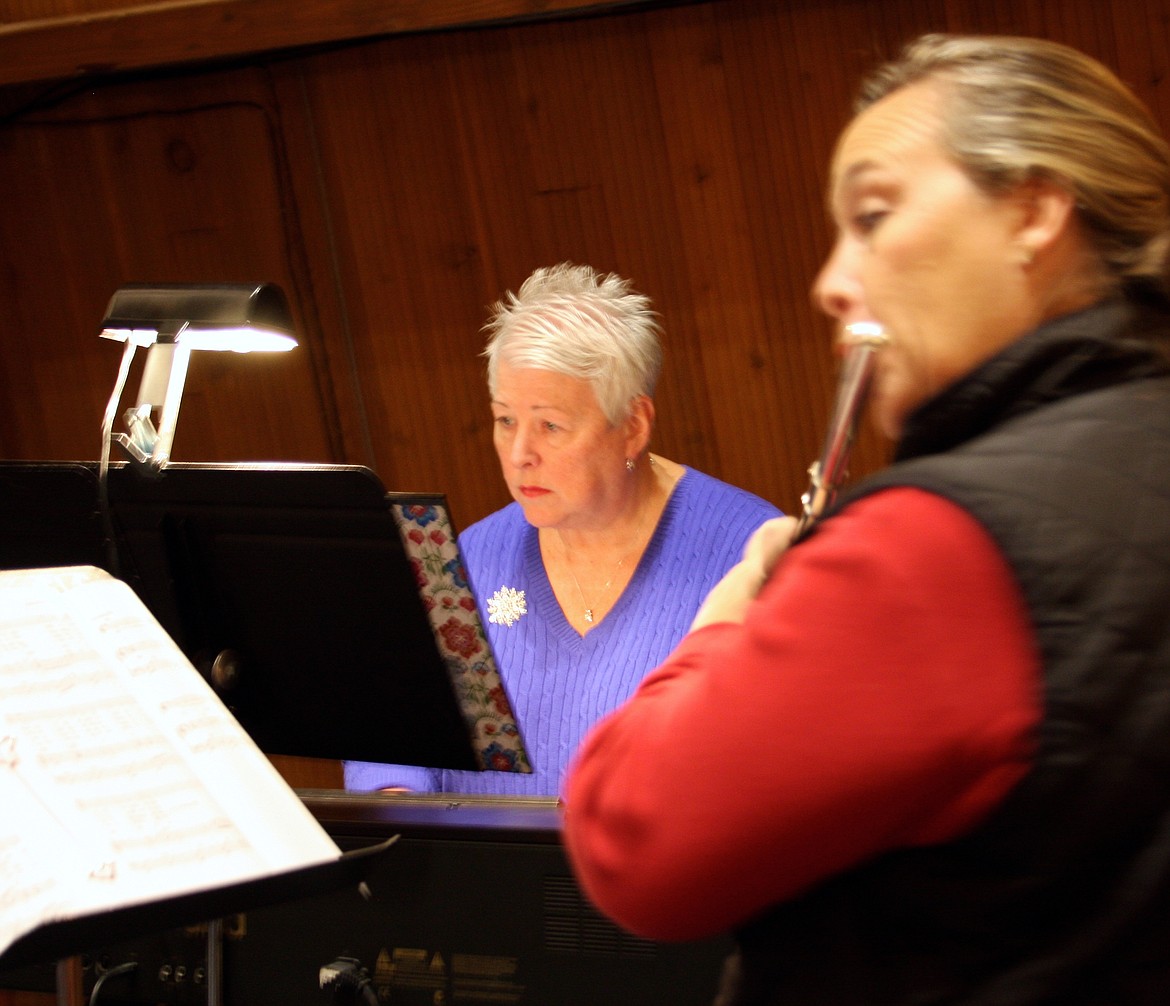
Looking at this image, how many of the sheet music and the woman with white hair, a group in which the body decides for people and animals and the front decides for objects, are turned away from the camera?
0

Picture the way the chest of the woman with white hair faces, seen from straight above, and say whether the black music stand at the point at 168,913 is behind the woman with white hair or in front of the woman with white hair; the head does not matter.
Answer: in front

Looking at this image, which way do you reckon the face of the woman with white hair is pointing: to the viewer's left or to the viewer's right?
to the viewer's left

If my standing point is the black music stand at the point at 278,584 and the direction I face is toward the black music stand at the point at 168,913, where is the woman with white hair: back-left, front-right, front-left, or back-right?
back-left

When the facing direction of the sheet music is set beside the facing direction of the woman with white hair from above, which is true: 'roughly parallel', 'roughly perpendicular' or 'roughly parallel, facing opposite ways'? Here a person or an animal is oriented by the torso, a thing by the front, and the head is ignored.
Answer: roughly perpendicular

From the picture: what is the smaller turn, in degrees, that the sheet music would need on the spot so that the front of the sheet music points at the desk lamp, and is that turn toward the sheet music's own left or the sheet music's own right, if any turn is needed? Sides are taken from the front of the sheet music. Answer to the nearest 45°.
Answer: approximately 135° to the sheet music's own left

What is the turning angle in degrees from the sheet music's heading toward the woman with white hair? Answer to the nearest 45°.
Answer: approximately 90° to its left

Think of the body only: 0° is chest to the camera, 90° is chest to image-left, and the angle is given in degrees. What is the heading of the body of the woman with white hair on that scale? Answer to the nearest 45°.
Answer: approximately 45°
